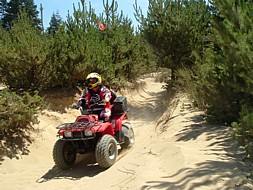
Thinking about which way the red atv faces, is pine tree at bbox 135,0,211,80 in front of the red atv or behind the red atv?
behind

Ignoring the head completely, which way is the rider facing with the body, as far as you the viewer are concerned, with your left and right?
facing the viewer and to the left of the viewer

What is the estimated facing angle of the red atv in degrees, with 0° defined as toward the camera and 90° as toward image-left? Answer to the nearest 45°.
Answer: approximately 45°

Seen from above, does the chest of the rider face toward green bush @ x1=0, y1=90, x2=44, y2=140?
no

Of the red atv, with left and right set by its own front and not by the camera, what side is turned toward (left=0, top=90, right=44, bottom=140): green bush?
right

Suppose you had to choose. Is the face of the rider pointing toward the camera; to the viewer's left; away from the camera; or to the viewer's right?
toward the camera

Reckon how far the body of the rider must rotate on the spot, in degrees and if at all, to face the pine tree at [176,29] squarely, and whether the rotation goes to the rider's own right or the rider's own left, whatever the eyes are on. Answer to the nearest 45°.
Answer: approximately 180°
